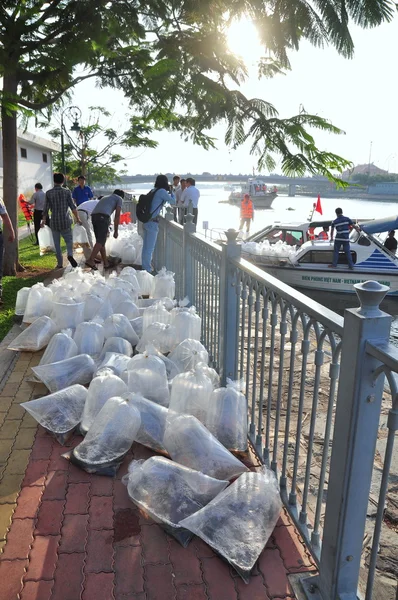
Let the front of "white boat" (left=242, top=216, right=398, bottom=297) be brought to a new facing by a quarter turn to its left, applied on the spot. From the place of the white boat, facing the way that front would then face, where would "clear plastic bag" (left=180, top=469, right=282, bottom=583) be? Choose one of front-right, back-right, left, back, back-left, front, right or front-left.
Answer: front

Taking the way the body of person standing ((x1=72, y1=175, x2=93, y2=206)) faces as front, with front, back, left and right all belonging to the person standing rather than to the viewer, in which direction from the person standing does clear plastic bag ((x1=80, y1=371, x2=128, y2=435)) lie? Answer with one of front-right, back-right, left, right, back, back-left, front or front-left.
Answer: front

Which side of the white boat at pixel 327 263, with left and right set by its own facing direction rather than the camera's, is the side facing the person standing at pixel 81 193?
front

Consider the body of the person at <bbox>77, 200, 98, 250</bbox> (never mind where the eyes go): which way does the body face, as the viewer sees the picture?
to the viewer's right

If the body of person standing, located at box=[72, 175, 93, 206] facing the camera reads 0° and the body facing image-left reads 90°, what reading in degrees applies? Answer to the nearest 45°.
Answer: approximately 0°

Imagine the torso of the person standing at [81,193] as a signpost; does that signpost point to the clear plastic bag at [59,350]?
yes

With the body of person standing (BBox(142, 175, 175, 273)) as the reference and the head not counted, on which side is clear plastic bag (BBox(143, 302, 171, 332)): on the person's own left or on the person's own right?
on the person's own right

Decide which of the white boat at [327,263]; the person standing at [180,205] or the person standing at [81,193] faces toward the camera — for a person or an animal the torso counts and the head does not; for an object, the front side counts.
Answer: the person standing at [81,193]

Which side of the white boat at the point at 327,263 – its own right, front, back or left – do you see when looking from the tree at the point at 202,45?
left
